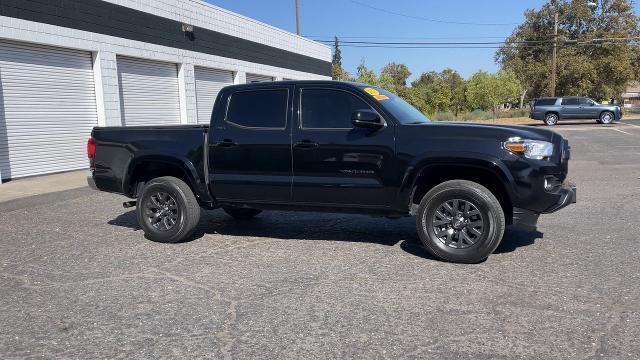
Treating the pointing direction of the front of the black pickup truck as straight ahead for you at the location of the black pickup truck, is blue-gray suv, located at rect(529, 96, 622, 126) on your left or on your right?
on your left

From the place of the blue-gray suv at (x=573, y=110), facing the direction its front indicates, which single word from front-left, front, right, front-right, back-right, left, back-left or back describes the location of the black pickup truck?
right

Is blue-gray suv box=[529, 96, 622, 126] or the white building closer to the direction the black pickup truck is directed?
the blue-gray suv

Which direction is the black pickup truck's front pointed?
to the viewer's right

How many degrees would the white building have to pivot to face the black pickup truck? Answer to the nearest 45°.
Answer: approximately 45° to its right

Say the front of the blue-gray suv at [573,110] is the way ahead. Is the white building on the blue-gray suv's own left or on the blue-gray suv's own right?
on the blue-gray suv's own right

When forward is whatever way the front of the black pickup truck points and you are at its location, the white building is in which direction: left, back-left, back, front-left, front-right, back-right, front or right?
back-left

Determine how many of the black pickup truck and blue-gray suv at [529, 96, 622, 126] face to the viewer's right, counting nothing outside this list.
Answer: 2

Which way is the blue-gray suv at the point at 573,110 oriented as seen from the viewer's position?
to the viewer's right
